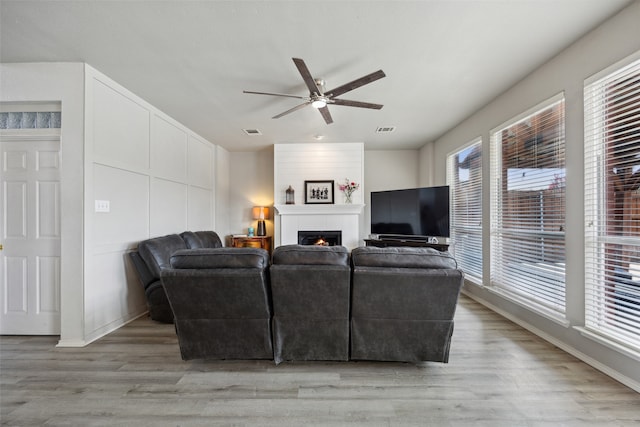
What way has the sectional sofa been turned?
away from the camera

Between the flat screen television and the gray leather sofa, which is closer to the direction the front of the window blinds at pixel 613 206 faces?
the gray leather sofa

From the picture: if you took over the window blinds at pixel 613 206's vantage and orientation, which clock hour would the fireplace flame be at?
The fireplace flame is roughly at 2 o'clock from the window blinds.

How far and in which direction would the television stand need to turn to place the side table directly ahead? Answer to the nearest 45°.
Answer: approximately 45° to its right

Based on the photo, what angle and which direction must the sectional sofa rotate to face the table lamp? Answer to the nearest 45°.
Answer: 0° — it already faces it

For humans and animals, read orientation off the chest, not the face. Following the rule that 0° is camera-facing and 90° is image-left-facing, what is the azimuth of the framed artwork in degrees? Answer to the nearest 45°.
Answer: approximately 0°

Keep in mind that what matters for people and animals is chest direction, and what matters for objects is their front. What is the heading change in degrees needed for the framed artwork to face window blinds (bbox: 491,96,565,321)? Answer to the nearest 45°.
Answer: approximately 45° to its left

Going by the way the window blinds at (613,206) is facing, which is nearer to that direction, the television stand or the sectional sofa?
the sectional sofa
